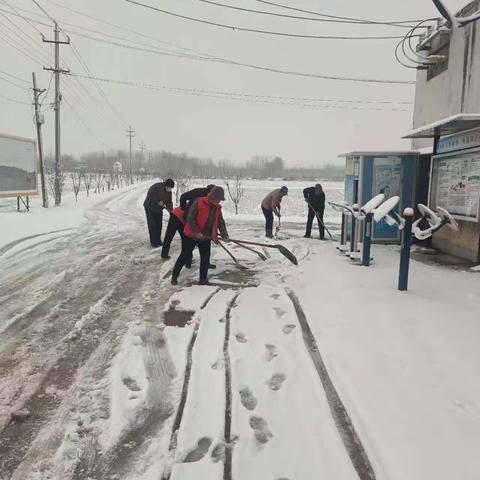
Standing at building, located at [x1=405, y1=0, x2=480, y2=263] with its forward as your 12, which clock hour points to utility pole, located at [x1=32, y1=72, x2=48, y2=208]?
The utility pole is roughly at 2 o'clock from the building.

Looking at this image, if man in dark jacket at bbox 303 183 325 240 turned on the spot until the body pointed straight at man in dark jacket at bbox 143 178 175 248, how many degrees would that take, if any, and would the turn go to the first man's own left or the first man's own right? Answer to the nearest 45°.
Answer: approximately 90° to the first man's own right

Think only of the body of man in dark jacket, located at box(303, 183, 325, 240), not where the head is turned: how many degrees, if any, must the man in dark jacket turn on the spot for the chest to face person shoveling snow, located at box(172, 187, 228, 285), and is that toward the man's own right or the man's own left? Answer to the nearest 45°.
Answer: approximately 45° to the man's own right

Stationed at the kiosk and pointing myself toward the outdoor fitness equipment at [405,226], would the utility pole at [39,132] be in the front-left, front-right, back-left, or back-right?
back-right

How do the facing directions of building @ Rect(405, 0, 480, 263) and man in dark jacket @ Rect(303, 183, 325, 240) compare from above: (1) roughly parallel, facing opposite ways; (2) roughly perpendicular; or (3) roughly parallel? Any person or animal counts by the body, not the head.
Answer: roughly perpendicular

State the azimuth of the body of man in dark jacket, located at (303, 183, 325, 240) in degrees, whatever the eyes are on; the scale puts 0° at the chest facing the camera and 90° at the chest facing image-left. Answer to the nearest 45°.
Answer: approximately 315°
